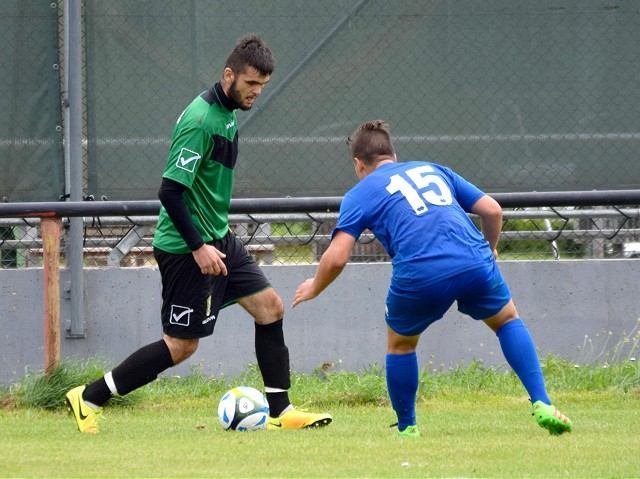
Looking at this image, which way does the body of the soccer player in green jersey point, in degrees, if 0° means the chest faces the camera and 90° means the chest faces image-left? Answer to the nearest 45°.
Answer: approximately 270°

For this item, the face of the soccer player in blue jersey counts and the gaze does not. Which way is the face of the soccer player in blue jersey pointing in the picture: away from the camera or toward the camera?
away from the camera

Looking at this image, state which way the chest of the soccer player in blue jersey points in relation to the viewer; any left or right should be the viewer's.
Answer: facing away from the viewer and to the left of the viewer

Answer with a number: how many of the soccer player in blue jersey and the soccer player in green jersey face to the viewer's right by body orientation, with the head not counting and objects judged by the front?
1

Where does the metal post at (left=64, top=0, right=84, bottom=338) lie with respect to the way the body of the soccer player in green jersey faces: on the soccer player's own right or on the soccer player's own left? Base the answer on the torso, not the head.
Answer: on the soccer player's own left

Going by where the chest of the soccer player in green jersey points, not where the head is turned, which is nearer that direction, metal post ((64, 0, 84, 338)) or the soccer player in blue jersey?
the soccer player in blue jersey
